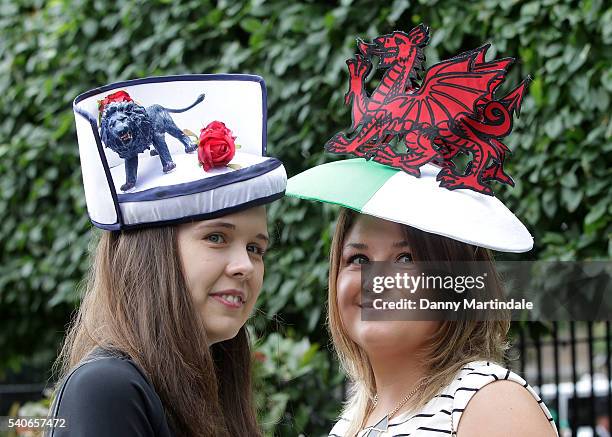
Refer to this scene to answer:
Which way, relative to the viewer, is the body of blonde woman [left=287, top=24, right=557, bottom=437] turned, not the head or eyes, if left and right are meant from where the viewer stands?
facing the viewer and to the left of the viewer

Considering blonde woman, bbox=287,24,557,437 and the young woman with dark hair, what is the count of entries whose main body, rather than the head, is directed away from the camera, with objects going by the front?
0

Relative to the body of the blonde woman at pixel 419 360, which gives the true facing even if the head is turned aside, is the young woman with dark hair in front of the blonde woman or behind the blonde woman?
in front

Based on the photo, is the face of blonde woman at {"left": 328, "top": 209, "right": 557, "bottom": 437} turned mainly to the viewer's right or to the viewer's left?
to the viewer's left

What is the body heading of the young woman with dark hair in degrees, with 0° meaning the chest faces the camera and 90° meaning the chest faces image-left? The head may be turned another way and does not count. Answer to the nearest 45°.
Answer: approximately 315°

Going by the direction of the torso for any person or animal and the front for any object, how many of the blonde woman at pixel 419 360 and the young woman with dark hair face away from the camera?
0

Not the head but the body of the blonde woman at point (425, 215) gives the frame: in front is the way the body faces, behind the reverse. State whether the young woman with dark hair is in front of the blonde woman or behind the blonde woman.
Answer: in front

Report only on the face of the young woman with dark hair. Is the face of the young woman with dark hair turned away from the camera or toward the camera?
toward the camera

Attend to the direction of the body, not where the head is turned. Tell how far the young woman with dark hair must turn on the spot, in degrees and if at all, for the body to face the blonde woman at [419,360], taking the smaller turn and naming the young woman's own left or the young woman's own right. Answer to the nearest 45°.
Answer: approximately 45° to the young woman's own left
